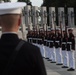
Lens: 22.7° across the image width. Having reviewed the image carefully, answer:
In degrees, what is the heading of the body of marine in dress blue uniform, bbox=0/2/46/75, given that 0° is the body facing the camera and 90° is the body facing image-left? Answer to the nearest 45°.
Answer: approximately 180°
